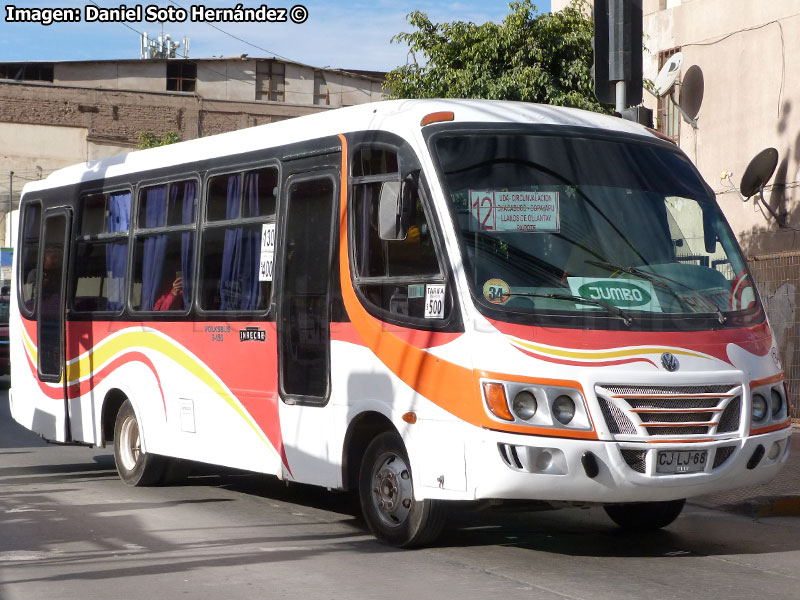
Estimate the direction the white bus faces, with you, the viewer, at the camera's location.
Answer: facing the viewer and to the right of the viewer

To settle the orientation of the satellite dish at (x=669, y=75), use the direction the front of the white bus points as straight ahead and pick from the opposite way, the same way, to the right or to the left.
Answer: to the right

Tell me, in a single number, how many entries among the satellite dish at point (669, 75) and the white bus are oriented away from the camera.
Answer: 0

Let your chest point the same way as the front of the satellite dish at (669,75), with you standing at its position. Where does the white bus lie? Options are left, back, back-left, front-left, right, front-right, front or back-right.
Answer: front-left

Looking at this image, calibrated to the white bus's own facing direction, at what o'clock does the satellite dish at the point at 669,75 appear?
The satellite dish is roughly at 8 o'clock from the white bus.

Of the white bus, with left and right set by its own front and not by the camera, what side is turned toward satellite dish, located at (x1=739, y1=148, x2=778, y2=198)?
left

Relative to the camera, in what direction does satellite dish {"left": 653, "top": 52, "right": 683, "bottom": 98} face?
facing the viewer and to the left of the viewer

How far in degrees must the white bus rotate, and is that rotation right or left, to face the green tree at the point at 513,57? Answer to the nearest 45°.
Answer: approximately 135° to its left

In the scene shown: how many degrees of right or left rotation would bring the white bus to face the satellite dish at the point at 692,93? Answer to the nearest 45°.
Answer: approximately 135° to its left
